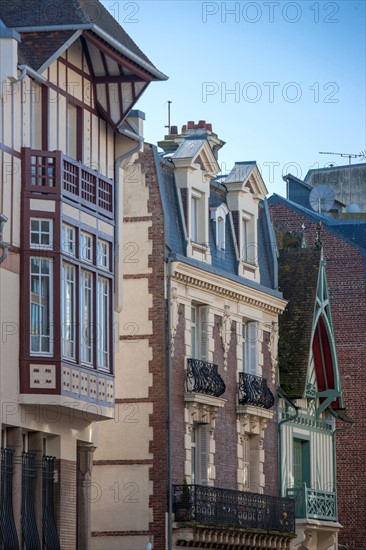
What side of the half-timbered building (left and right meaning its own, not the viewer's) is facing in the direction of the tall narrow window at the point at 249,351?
left

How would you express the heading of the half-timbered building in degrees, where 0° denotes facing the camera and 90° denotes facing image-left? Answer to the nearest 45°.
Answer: approximately 315°

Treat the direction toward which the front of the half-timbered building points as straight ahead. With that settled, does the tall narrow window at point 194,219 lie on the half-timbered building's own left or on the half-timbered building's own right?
on the half-timbered building's own left

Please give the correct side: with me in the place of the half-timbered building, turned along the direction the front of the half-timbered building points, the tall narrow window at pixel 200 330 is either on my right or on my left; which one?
on my left
